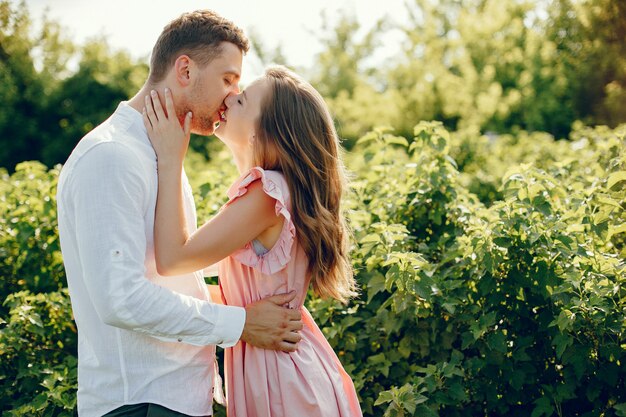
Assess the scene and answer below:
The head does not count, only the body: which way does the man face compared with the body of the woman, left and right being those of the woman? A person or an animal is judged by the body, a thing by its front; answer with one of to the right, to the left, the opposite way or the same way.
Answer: the opposite way

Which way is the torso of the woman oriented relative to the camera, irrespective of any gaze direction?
to the viewer's left

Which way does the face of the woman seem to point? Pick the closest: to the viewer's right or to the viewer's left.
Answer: to the viewer's left

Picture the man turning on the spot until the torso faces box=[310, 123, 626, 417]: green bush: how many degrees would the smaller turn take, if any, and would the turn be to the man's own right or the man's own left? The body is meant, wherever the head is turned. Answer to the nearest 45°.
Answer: approximately 45° to the man's own left

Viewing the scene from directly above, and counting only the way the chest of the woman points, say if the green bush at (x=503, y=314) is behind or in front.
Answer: behind

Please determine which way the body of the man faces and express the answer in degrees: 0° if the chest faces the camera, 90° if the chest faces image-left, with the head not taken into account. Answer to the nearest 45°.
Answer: approximately 270°

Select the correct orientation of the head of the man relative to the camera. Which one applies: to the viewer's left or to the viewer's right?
to the viewer's right
